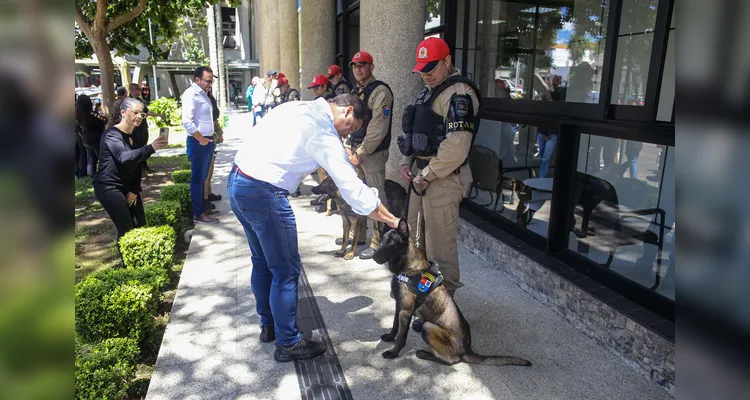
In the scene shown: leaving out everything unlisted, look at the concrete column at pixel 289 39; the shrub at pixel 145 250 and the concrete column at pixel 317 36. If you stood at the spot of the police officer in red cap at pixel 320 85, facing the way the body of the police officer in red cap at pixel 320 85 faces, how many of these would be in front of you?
1

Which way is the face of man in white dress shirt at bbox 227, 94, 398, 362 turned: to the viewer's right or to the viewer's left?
to the viewer's right

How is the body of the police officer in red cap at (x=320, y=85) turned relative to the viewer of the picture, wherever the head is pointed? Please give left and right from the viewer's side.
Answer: facing the viewer and to the left of the viewer

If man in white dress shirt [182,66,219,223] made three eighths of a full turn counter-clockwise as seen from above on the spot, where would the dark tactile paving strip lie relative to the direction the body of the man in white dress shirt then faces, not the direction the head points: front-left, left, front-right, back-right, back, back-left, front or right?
back-left

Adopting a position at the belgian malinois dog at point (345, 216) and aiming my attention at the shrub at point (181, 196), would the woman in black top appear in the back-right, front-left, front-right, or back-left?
front-left

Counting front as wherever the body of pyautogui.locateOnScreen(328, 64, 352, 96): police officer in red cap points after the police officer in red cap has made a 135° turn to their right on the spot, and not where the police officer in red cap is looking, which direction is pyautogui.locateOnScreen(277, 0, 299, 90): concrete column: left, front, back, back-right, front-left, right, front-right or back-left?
front

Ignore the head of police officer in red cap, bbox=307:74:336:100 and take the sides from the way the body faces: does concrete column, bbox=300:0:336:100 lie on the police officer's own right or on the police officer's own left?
on the police officer's own right

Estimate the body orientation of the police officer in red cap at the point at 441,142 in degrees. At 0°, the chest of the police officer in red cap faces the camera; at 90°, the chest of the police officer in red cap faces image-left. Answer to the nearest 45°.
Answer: approximately 45°

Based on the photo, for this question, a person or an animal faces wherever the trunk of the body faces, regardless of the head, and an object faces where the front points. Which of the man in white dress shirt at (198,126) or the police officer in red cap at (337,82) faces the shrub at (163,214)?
the police officer in red cap

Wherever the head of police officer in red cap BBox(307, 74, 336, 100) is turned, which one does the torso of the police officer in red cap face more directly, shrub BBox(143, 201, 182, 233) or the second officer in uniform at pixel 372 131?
the shrub

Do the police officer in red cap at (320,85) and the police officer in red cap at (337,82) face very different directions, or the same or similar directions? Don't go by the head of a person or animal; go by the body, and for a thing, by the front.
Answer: same or similar directions

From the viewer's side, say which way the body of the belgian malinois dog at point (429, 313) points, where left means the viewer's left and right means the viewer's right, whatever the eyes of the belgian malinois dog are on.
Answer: facing to the left of the viewer

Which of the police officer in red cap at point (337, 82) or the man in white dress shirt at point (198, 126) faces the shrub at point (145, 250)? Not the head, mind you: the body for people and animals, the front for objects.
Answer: the police officer in red cap

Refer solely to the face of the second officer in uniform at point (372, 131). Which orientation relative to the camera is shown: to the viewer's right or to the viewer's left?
to the viewer's left

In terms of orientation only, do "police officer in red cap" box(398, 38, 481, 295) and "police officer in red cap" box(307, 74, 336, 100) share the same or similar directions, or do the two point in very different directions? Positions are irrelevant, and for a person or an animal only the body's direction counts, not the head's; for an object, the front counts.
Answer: same or similar directions

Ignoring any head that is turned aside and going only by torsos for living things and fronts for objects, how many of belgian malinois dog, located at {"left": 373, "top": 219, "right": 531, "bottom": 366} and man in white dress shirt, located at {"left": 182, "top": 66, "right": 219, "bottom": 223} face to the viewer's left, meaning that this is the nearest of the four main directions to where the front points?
1

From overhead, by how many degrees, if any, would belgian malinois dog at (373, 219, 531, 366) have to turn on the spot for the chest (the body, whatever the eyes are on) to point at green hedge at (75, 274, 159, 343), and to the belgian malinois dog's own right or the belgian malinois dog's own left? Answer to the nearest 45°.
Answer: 0° — it already faces it
